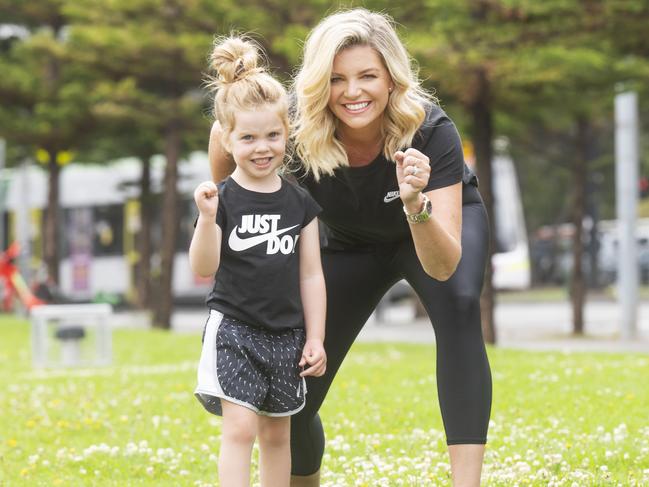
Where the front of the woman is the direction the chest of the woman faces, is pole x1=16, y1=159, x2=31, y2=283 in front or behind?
behind

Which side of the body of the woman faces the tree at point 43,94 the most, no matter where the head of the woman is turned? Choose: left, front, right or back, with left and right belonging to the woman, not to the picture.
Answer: back

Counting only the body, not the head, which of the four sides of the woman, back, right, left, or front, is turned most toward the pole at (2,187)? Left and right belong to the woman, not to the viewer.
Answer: back

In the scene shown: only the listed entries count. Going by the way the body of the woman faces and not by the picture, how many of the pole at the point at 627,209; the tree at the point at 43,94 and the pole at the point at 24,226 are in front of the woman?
0

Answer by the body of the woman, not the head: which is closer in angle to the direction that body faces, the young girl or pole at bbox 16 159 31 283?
the young girl

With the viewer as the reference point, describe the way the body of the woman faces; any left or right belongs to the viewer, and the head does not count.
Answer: facing the viewer

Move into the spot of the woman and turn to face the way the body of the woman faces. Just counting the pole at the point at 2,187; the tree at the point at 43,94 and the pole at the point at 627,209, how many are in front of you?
0

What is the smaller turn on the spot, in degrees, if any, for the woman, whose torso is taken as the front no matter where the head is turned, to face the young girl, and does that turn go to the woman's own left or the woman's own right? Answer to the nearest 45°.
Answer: approximately 90° to the woman's own right

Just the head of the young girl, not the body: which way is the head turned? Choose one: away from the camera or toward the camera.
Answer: toward the camera

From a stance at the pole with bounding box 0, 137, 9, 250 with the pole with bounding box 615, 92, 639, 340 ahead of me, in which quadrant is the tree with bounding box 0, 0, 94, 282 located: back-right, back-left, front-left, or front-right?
front-right

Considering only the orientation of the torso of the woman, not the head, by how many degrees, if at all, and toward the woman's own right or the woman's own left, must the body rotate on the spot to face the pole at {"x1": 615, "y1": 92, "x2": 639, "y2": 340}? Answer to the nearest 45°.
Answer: approximately 180°

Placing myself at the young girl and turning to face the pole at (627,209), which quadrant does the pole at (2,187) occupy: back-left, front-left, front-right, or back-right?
front-left

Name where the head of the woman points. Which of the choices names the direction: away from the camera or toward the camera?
toward the camera
